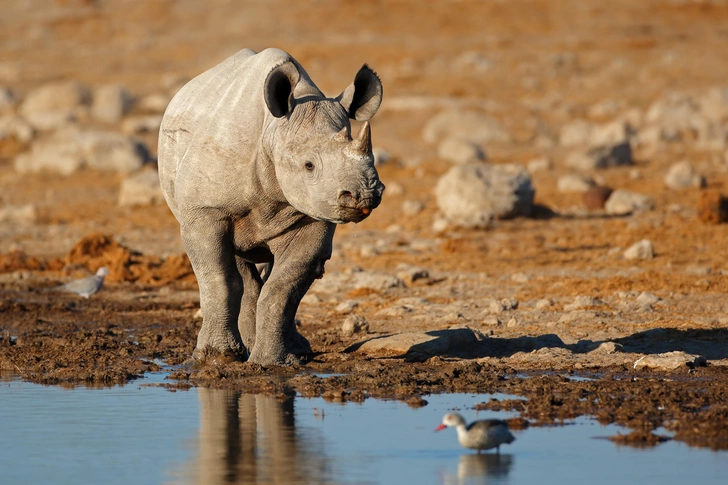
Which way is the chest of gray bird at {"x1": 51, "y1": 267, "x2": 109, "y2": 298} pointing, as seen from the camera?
to the viewer's right

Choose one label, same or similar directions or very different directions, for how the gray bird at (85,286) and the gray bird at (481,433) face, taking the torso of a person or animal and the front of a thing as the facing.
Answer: very different directions

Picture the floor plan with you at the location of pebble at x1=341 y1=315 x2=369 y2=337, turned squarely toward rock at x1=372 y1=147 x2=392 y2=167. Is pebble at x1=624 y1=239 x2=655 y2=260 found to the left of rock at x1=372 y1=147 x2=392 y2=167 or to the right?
right

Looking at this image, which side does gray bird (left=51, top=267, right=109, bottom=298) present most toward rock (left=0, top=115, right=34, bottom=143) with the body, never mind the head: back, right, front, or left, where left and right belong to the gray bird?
left

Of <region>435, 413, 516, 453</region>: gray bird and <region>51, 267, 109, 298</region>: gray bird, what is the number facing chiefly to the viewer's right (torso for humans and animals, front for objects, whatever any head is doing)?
1

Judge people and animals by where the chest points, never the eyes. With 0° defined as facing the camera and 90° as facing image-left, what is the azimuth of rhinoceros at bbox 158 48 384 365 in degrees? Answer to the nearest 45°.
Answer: approximately 315°

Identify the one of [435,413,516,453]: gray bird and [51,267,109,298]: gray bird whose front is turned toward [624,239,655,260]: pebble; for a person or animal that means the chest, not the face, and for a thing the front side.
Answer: [51,267,109,298]: gray bird

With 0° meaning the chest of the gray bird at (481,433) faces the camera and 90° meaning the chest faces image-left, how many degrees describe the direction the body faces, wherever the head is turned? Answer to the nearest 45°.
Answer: approximately 90°

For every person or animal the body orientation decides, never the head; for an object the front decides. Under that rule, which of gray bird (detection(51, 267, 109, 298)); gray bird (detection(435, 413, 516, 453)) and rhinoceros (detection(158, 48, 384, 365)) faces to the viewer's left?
gray bird (detection(435, 413, 516, 453))

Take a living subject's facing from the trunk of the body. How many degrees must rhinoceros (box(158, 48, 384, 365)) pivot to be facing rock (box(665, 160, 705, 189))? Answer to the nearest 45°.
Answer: approximately 90° to its left

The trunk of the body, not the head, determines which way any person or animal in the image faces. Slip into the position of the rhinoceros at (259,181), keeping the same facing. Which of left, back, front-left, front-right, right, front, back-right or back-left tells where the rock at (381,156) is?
back-left
